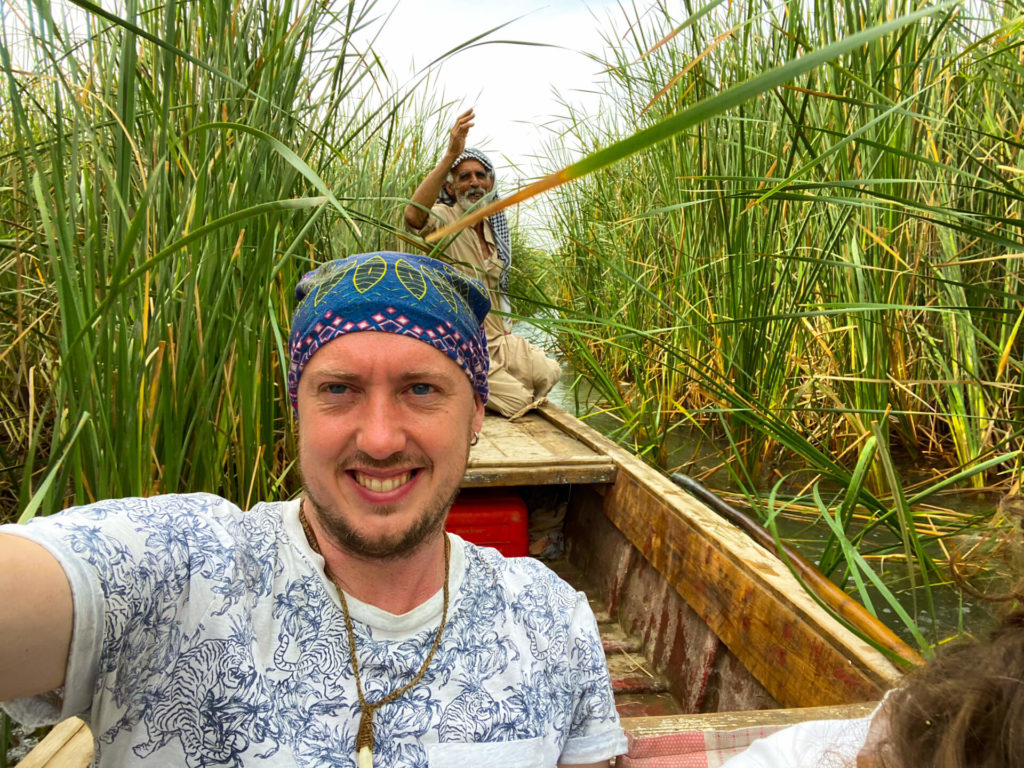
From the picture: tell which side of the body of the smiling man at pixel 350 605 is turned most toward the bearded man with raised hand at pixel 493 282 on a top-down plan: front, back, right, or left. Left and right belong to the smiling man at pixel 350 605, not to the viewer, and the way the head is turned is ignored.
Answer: back

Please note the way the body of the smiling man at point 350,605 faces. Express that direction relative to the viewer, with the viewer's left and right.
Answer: facing the viewer

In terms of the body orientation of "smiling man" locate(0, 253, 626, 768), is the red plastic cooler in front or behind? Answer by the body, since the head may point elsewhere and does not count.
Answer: behind
